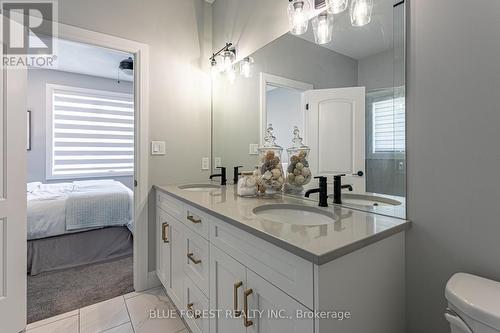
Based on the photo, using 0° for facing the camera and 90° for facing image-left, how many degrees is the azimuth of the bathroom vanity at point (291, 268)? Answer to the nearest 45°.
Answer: approximately 45°

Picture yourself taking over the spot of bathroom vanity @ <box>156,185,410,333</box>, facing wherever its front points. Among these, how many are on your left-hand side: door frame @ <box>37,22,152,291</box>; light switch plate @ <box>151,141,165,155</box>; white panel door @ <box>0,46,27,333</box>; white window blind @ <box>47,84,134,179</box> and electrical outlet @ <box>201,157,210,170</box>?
0

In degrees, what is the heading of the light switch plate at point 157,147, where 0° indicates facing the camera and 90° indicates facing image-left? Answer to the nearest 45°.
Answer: approximately 0°

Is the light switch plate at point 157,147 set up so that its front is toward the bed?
no

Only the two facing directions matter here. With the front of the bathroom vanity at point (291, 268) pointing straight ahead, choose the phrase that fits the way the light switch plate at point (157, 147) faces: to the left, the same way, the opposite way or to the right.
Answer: to the left
